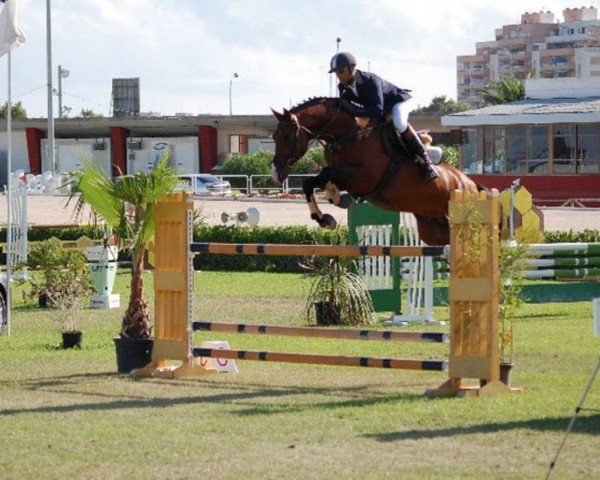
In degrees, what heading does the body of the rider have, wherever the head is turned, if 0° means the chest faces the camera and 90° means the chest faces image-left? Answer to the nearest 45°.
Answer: approximately 45°

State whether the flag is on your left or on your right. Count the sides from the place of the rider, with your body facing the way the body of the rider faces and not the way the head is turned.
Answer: on your right

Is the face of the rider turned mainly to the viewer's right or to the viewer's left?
to the viewer's left

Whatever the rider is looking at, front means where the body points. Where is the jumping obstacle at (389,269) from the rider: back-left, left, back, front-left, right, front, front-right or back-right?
back-right

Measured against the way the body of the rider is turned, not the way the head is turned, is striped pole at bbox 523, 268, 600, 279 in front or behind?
behind
